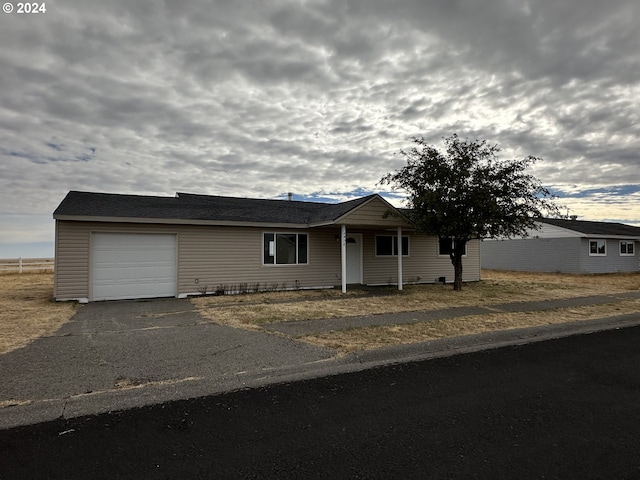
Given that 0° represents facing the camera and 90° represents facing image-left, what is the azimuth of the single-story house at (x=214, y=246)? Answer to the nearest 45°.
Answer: approximately 315°

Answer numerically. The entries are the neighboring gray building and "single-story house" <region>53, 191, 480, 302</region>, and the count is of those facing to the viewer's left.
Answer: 0

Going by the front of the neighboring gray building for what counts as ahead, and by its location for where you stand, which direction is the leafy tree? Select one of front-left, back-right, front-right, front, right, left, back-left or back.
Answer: front-right

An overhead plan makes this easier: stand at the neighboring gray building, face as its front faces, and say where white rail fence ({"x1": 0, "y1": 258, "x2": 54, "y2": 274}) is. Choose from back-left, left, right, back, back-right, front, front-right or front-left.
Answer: right

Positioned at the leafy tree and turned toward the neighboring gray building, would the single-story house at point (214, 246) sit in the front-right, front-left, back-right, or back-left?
back-left

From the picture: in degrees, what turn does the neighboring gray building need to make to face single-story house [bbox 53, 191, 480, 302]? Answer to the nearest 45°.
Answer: approximately 90° to its right

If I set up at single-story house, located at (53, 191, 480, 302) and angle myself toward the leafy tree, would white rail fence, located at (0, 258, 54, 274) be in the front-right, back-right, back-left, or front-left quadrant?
back-left

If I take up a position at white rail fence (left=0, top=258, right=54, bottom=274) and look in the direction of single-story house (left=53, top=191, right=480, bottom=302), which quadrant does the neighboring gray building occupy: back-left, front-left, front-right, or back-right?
front-left

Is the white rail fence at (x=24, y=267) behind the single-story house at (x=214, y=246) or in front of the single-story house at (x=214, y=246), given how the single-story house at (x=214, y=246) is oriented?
behind

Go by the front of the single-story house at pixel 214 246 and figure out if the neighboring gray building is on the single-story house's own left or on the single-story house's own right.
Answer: on the single-story house's own left

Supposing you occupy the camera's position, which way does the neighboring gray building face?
facing the viewer and to the right of the viewer

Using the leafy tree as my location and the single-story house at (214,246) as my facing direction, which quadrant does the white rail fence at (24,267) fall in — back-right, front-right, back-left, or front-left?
front-right
